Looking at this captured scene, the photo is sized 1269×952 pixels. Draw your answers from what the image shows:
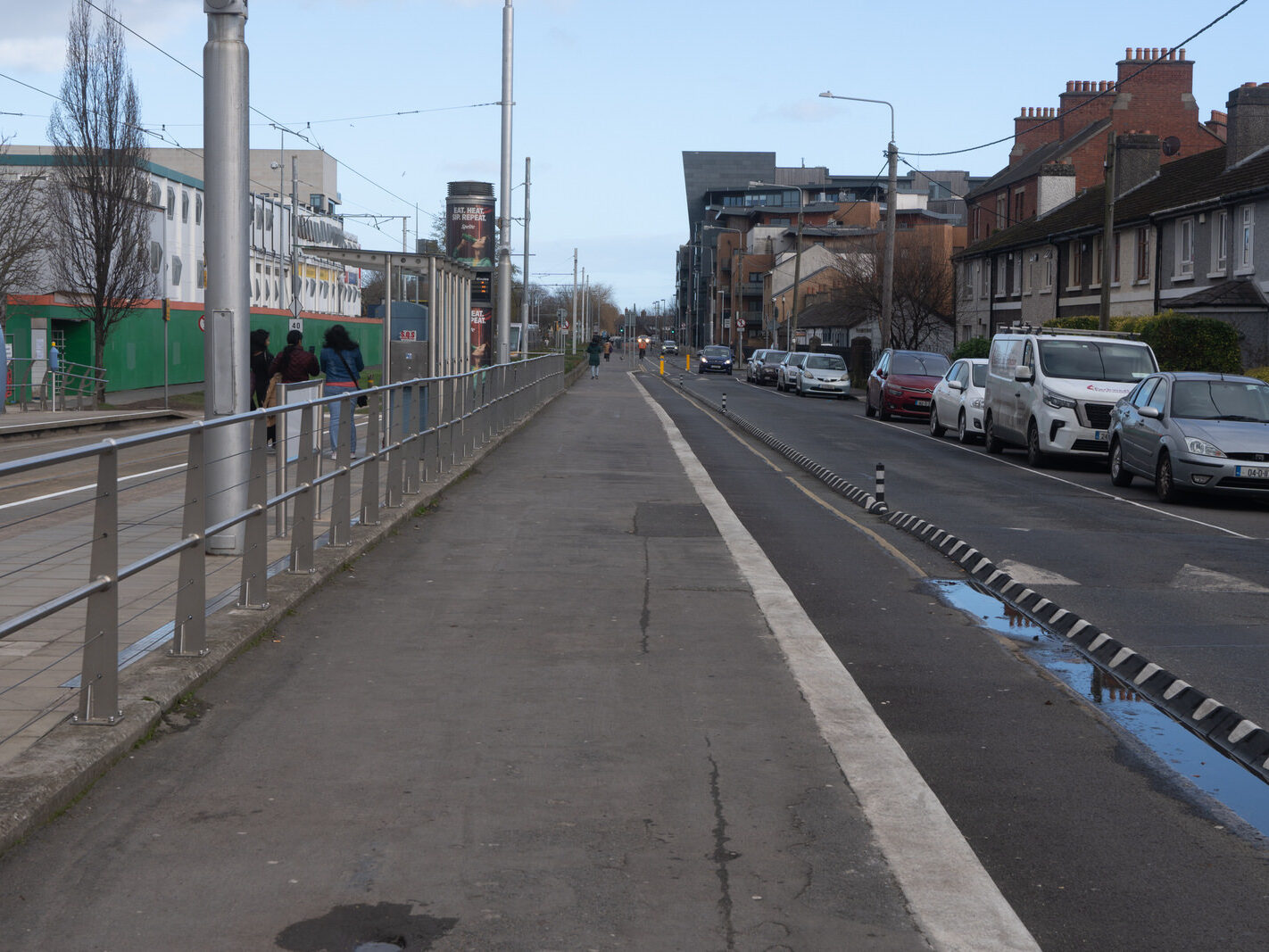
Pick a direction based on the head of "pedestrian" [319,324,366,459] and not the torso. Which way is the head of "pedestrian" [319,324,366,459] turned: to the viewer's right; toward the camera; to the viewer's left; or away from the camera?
away from the camera

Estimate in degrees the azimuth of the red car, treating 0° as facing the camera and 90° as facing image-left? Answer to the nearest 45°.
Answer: approximately 0°

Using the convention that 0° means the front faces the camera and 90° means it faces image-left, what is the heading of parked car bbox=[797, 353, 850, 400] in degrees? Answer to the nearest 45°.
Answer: approximately 0°

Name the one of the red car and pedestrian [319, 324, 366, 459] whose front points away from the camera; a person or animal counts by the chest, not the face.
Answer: the pedestrian

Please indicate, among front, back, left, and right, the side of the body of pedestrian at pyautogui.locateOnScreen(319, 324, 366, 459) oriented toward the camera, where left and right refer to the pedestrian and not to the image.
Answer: back

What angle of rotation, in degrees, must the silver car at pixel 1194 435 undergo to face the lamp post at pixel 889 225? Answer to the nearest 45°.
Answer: approximately 135° to its left

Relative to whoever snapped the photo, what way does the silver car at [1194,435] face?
facing the viewer and to the right of the viewer

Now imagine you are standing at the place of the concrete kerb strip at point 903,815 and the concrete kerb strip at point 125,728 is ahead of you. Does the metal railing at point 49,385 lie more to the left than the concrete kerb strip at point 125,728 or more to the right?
right
